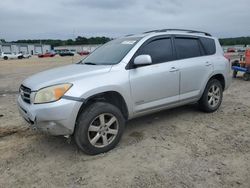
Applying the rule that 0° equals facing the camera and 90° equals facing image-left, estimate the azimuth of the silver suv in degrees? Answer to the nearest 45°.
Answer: approximately 45°
